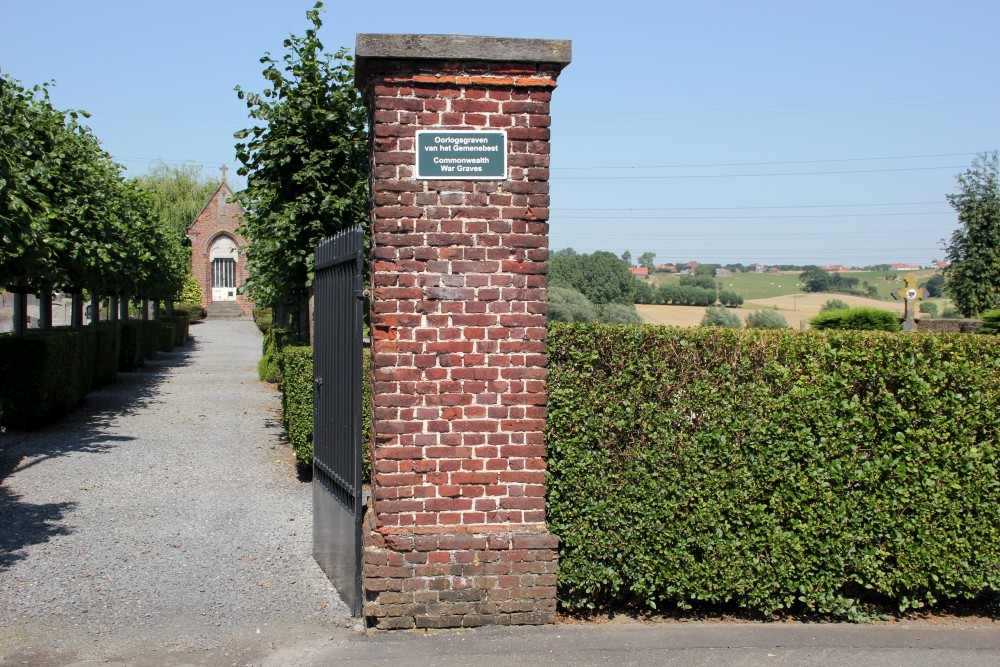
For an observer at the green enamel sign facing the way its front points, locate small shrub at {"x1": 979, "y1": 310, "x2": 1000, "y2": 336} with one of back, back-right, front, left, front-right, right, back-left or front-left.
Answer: back-left

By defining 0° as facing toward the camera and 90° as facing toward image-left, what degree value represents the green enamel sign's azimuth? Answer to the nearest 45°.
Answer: approximately 0°

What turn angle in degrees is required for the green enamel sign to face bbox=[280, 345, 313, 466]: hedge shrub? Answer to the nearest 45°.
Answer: approximately 180°

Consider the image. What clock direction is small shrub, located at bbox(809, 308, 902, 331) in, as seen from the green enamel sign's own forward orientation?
The small shrub is roughly at 7 o'clock from the green enamel sign.

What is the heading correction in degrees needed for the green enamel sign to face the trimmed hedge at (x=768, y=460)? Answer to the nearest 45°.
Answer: approximately 90° to its left

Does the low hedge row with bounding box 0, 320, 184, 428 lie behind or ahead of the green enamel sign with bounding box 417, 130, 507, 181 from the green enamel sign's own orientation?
behind

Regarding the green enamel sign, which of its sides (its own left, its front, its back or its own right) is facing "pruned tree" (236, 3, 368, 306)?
back

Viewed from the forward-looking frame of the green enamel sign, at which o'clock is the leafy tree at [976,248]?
The leafy tree is roughly at 7 o'clock from the green enamel sign.
